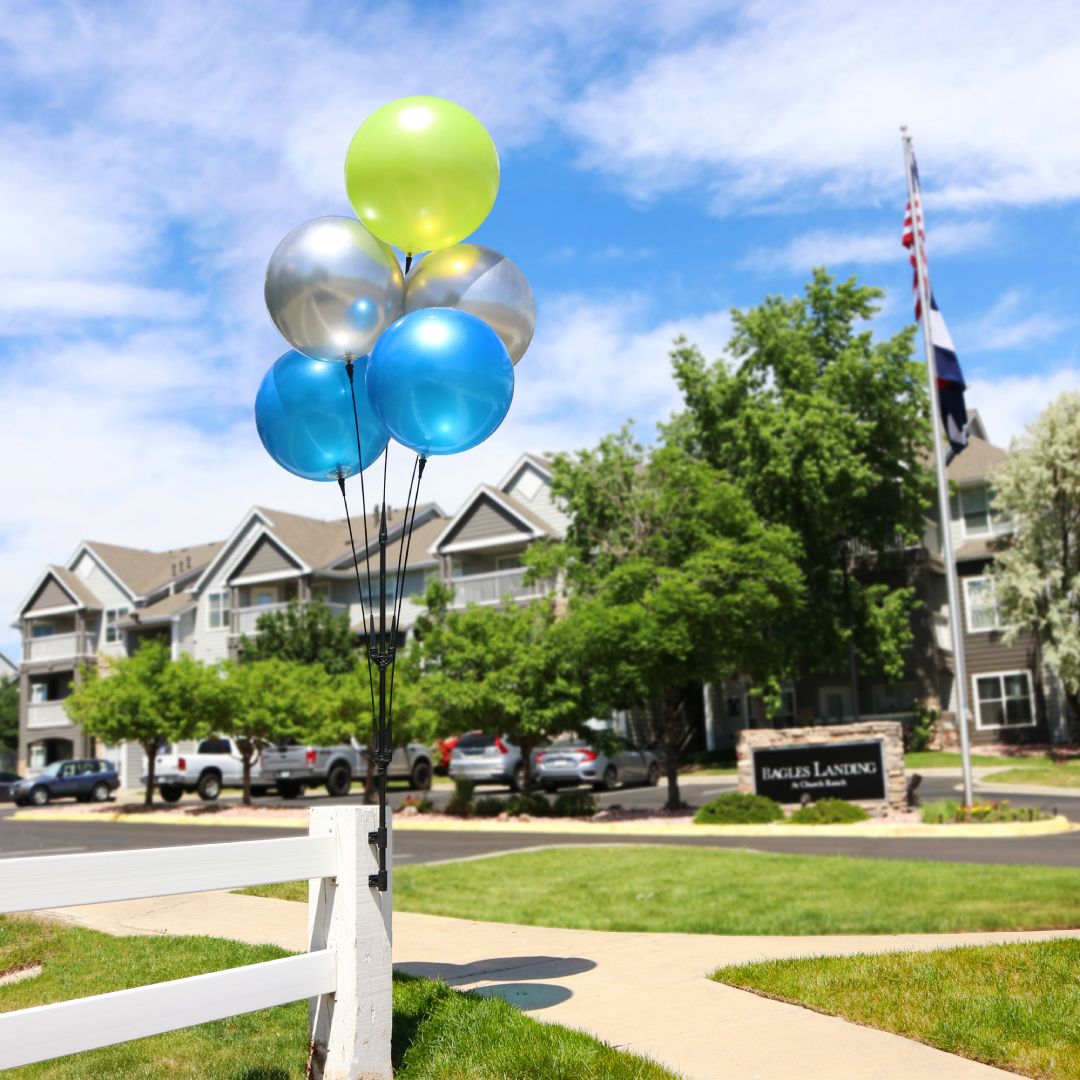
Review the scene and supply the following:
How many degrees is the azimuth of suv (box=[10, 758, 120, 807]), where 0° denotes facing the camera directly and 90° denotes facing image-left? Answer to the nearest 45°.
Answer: approximately 45°

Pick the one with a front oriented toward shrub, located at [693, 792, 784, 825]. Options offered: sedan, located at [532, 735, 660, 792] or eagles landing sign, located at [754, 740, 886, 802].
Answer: the eagles landing sign

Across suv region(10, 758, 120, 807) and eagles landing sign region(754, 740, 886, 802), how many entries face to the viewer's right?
0

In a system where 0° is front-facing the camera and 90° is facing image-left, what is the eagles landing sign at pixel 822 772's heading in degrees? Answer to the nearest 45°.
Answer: approximately 45°

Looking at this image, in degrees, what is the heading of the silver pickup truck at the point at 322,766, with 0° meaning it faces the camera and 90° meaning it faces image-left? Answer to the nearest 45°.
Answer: approximately 225°

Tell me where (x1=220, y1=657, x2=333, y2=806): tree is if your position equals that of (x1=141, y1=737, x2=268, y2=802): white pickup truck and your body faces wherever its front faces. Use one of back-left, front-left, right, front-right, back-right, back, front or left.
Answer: back-right
